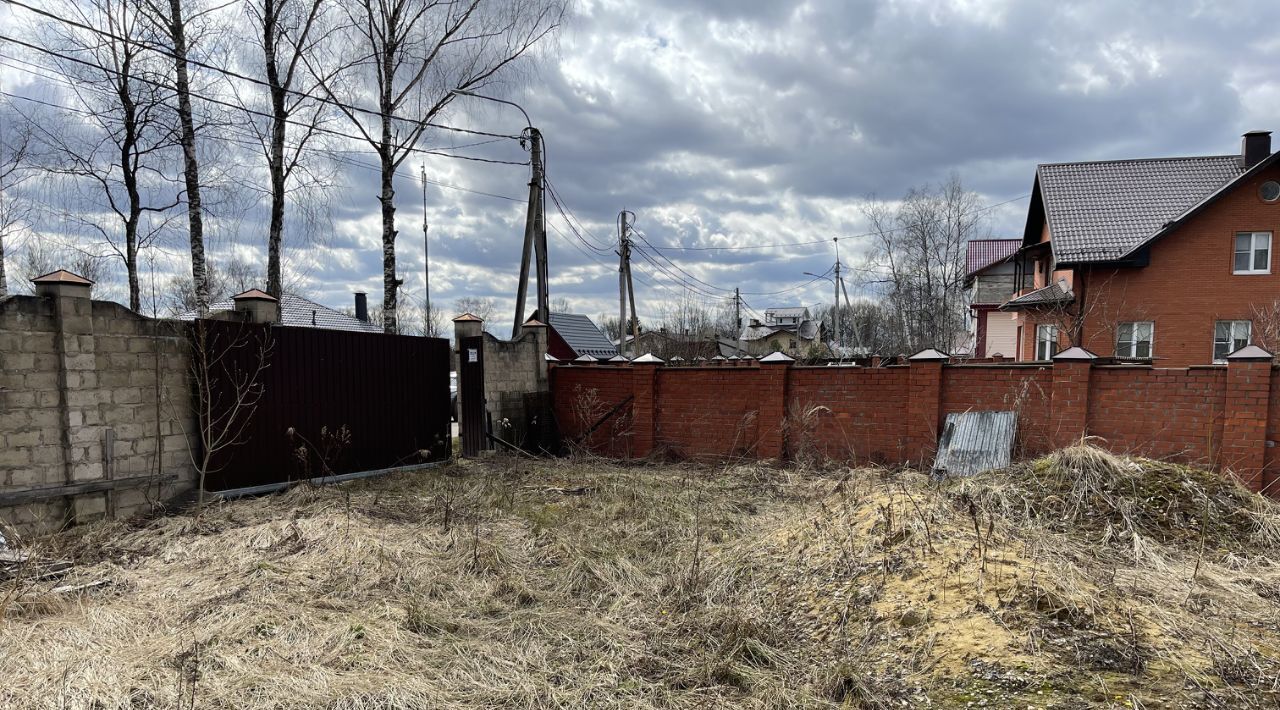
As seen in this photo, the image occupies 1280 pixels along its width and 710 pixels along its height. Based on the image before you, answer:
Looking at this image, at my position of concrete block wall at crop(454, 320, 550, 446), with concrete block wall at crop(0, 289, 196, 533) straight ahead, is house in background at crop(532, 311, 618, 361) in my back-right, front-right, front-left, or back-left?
back-right

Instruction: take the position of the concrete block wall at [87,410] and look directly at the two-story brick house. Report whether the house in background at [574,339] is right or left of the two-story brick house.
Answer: left

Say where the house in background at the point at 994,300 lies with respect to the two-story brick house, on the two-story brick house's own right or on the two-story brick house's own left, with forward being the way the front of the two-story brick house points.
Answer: on the two-story brick house's own right
